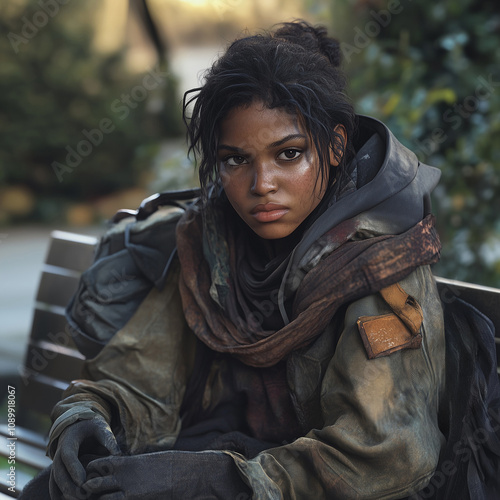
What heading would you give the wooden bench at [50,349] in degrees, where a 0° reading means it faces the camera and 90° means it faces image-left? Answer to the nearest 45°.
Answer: approximately 45°

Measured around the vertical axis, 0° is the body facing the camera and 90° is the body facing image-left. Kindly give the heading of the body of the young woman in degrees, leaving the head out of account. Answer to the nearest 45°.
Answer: approximately 45°
